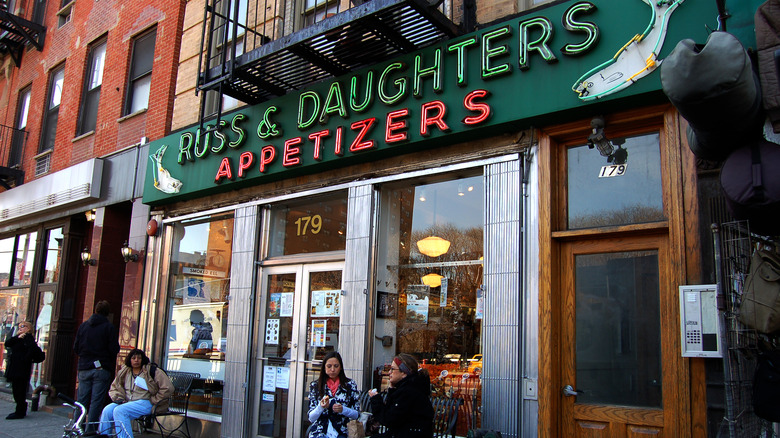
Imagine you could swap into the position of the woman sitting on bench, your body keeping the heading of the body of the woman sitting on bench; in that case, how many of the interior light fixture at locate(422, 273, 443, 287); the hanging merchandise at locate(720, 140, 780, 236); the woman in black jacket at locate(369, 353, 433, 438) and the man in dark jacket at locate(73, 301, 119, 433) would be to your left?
3

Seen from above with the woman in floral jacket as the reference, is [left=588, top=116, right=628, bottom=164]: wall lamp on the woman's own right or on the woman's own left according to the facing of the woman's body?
on the woman's own left

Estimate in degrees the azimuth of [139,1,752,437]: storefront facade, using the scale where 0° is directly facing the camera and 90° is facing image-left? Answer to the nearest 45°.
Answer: approximately 45°

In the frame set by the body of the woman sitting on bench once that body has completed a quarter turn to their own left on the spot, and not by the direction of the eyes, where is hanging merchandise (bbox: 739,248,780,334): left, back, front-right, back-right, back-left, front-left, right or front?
front

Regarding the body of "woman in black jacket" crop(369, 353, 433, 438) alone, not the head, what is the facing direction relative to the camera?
to the viewer's left

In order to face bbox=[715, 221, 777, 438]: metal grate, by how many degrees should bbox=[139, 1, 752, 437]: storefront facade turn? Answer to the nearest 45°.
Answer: approximately 90° to its left

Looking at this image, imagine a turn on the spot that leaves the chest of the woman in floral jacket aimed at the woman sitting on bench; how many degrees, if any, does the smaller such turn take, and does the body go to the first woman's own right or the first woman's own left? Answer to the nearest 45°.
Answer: approximately 135° to the first woman's own right

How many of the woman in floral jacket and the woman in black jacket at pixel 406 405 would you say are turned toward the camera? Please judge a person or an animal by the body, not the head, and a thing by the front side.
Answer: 1

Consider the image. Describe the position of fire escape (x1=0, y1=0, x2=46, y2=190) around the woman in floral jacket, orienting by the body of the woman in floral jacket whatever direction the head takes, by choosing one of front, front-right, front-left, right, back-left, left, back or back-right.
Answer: back-right

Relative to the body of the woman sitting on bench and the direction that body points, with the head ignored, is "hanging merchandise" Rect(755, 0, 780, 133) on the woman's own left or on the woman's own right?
on the woman's own left

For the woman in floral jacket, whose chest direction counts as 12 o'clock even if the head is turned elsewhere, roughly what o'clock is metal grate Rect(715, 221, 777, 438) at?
The metal grate is roughly at 10 o'clock from the woman in floral jacket.

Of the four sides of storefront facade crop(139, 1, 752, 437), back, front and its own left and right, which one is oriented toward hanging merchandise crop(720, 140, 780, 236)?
left

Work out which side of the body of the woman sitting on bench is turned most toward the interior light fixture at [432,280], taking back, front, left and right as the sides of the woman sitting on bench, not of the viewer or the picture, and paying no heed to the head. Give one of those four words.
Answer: left

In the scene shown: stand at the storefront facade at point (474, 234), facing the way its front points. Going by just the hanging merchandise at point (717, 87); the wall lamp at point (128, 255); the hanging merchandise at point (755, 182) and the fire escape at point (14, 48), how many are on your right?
2
